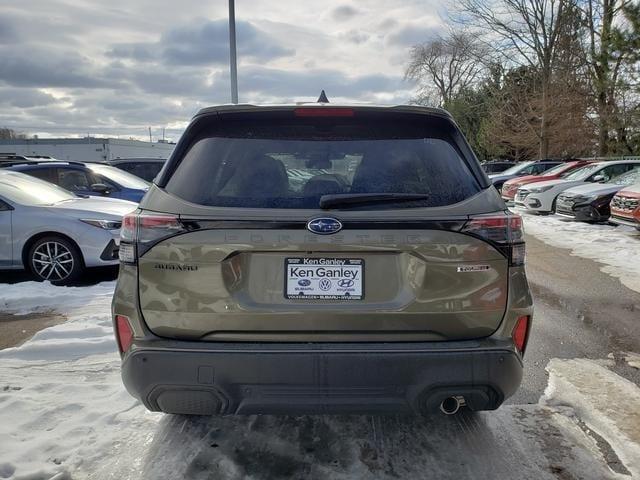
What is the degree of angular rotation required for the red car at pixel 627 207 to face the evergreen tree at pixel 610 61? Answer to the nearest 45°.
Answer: approximately 135° to its right

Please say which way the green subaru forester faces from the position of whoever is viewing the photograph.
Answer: facing away from the viewer

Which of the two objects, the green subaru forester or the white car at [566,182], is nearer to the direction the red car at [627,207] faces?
the green subaru forester

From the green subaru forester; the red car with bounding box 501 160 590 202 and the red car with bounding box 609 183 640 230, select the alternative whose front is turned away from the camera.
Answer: the green subaru forester

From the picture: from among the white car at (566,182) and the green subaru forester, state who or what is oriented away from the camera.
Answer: the green subaru forester

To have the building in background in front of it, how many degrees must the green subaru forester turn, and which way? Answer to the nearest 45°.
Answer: approximately 45° to its left

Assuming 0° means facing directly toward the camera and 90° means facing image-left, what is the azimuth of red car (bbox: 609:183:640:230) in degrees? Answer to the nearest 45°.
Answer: approximately 45°

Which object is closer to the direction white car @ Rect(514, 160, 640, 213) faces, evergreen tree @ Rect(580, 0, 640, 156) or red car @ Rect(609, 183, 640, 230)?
the red car

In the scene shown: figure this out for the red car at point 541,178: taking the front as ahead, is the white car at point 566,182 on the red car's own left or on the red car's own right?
on the red car's own left
